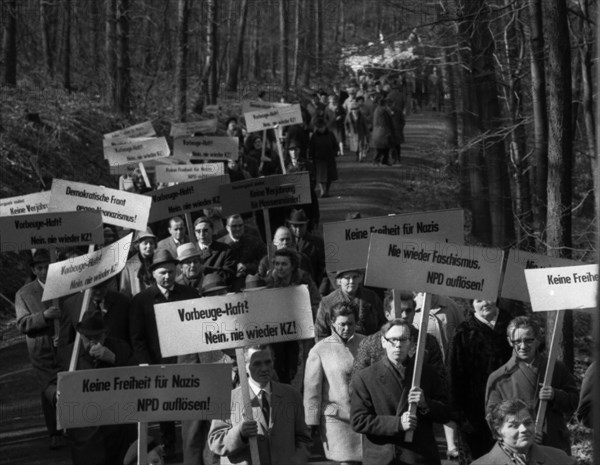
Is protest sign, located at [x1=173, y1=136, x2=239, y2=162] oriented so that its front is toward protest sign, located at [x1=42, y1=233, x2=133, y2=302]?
yes

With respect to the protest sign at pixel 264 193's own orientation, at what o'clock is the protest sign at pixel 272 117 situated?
the protest sign at pixel 272 117 is roughly at 6 o'clock from the protest sign at pixel 264 193.

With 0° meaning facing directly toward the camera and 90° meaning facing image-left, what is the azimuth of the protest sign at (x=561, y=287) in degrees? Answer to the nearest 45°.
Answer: approximately 0°

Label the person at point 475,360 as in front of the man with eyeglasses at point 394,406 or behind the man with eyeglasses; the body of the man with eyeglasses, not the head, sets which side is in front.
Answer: behind

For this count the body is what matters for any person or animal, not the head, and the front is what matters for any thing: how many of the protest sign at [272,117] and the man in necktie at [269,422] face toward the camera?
2

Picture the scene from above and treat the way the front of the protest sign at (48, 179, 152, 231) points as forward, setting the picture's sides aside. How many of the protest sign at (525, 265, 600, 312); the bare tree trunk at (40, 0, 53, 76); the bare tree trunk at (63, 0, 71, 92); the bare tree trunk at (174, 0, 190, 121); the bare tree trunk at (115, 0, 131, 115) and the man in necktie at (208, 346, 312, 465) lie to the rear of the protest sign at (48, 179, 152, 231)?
4

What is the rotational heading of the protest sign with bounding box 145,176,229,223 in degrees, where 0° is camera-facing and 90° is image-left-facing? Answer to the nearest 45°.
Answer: approximately 0°

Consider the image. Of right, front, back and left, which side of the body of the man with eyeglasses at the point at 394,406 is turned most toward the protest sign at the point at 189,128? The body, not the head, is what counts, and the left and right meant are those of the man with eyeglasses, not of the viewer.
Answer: back

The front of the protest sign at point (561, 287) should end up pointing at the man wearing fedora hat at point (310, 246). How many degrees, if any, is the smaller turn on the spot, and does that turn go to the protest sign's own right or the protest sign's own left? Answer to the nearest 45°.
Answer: approximately 135° to the protest sign's own right
